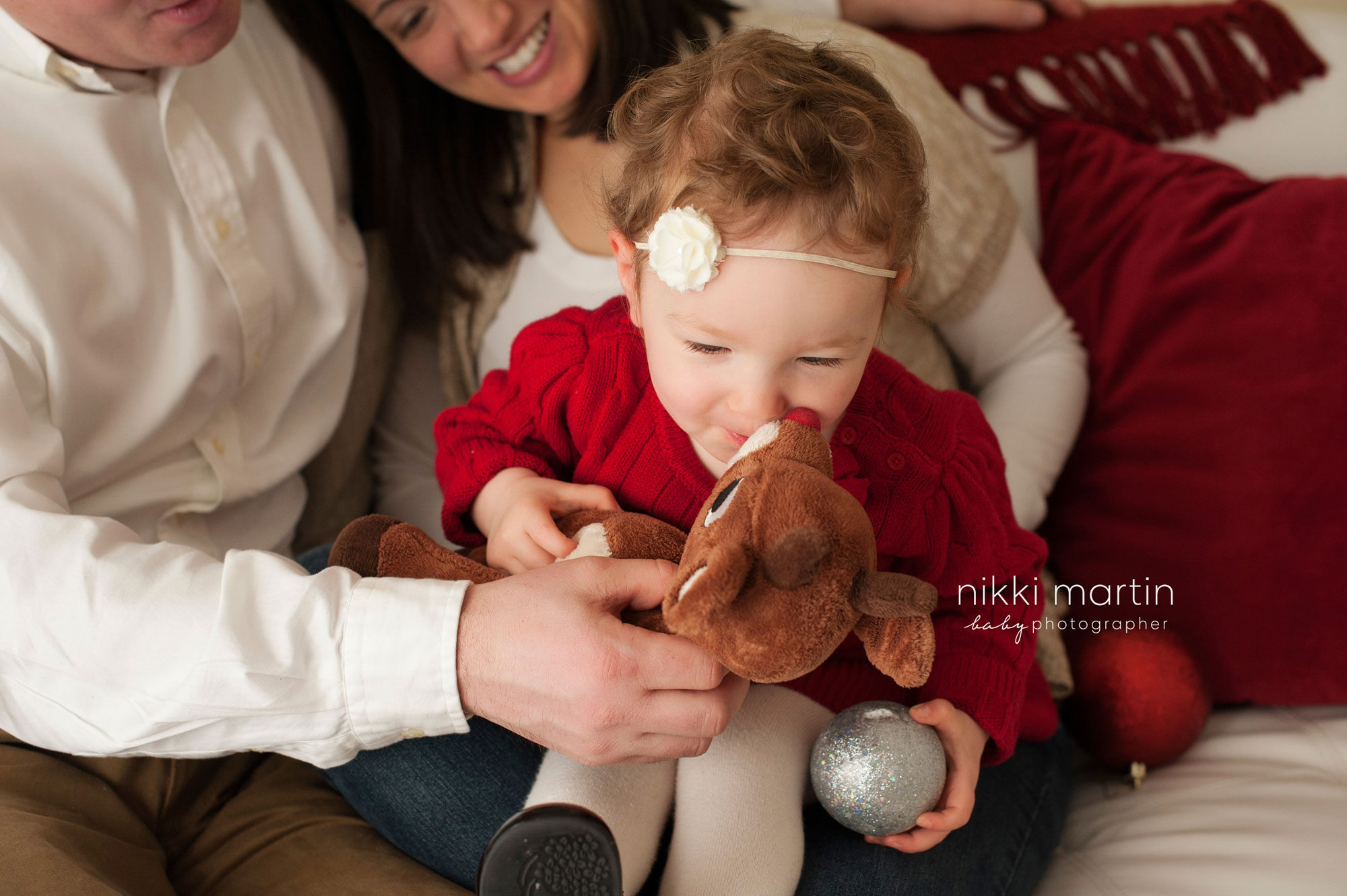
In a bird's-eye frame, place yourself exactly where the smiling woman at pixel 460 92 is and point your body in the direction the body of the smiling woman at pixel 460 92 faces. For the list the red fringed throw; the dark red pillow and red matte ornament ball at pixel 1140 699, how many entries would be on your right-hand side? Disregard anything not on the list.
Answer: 0

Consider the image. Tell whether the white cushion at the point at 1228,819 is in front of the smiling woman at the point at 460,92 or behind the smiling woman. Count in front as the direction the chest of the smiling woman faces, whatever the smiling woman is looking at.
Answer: in front

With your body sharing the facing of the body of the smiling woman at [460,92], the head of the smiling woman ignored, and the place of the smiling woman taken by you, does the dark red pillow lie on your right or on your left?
on your left

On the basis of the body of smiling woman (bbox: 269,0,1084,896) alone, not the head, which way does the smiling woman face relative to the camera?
toward the camera

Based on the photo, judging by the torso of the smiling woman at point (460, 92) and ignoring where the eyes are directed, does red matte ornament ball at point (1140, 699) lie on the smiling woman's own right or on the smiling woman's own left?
on the smiling woman's own left

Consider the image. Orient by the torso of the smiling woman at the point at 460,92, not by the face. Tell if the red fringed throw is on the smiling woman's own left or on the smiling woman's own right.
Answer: on the smiling woman's own left

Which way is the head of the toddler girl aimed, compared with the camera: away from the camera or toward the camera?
toward the camera

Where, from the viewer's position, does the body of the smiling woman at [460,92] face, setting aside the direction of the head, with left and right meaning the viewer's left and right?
facing the viewer

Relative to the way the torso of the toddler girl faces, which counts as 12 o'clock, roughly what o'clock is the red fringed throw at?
The red fringed throw is roughly at 7 o'clock from the toddler girl.

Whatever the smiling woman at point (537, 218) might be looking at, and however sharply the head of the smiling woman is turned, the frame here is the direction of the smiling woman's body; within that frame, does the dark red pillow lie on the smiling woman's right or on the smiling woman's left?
on the smiling woman's left

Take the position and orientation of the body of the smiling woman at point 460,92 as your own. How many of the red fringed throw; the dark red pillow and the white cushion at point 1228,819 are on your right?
0

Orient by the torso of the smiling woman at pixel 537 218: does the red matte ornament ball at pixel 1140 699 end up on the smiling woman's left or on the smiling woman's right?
on the smiling woman's left
